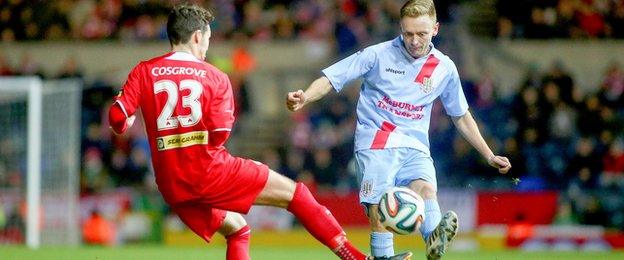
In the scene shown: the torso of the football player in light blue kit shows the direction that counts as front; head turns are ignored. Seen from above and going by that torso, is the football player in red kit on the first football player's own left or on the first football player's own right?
on the first football player's own right

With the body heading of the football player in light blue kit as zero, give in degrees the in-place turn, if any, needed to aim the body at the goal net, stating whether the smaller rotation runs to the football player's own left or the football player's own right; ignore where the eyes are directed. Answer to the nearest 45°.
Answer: approximately 135° to the football player's own right

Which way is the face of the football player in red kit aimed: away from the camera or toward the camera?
away from the camera

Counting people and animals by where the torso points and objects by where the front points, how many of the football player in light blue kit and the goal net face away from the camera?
0
